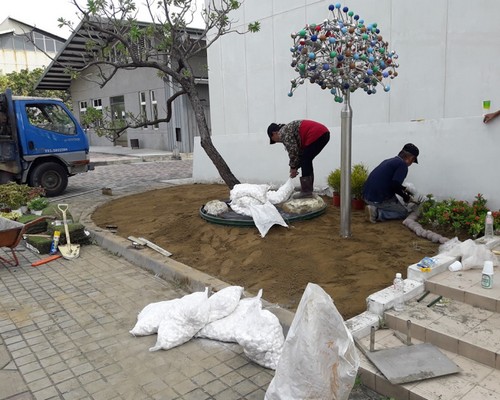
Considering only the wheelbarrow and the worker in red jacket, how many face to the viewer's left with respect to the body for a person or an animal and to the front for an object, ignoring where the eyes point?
2

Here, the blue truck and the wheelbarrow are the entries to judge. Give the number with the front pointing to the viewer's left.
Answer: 1

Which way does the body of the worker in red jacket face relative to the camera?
to the viewer's left

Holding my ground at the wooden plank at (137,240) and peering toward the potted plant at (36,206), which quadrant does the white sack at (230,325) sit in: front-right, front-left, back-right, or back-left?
back-left

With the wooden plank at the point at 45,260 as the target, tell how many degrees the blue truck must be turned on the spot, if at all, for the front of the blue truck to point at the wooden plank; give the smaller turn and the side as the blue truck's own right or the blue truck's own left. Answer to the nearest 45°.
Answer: approximately 90° to the blue truck's own right

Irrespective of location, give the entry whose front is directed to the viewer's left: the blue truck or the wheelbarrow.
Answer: the wheelbarrow

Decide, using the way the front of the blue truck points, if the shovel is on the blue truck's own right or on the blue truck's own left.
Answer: on the blue truck's own right

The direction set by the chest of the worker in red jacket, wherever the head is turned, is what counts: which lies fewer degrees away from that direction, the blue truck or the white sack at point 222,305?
the blue truck

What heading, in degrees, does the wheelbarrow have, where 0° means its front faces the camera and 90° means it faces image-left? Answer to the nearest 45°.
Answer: approximately 90°

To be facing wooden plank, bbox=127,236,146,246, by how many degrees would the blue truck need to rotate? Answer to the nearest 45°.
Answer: approximately 90° to its right

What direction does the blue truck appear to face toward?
to the viewer's right

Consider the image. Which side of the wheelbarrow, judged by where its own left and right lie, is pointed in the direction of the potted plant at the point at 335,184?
back

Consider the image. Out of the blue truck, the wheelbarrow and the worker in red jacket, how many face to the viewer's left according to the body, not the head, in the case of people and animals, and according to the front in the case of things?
2

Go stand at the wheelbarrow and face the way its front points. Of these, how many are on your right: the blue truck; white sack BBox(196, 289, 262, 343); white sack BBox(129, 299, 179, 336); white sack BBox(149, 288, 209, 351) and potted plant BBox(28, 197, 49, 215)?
2

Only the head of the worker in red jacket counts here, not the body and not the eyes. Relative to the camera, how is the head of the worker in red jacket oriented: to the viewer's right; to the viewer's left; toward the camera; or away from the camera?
to the viewer's left
